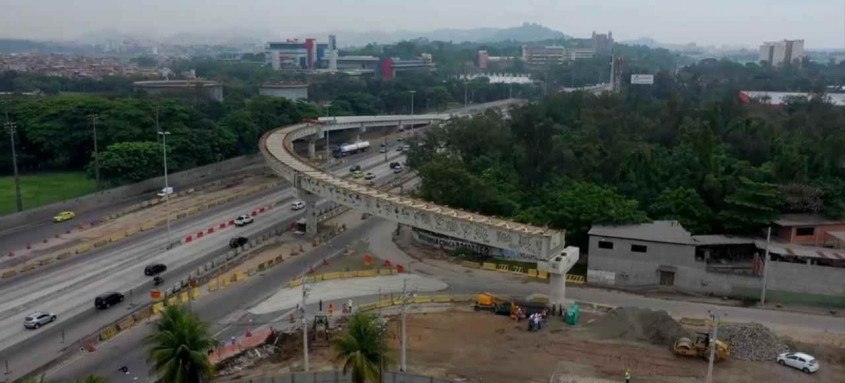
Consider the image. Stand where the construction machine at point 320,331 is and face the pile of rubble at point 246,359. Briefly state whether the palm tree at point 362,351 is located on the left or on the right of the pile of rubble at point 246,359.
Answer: left

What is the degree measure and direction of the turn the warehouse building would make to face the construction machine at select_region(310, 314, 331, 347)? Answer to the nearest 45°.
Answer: approximately 45° to its right

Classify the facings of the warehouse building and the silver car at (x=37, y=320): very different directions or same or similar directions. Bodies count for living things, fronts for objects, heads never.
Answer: very different directions

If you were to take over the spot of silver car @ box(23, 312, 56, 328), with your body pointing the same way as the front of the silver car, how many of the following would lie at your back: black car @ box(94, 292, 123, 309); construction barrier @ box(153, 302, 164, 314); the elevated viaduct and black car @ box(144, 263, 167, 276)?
0

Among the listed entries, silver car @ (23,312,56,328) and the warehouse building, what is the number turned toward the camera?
1

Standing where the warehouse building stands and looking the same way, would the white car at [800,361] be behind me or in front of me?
in front

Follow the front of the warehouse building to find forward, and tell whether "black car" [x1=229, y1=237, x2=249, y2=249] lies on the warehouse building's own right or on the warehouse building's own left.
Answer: on the warehouse building's own right

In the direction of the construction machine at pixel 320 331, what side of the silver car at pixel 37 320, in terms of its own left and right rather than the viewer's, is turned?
right

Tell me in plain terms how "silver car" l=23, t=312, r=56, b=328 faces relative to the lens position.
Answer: facing away from the viewer and to the right of the viewer

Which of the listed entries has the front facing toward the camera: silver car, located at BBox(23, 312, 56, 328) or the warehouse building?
the warehouse building

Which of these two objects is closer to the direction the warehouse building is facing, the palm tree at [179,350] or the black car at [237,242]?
the palm tree

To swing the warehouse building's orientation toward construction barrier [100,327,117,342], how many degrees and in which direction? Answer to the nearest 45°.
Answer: approximately 45° to its right

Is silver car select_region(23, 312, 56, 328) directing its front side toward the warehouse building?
no

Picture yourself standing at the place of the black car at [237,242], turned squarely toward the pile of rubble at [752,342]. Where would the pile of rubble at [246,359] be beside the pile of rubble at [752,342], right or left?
right

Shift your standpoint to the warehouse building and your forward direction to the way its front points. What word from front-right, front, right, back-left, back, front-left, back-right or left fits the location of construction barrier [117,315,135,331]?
front-right

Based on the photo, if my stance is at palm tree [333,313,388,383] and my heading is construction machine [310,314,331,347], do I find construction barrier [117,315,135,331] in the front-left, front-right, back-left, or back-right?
front-left

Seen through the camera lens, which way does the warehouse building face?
facing the viewer
